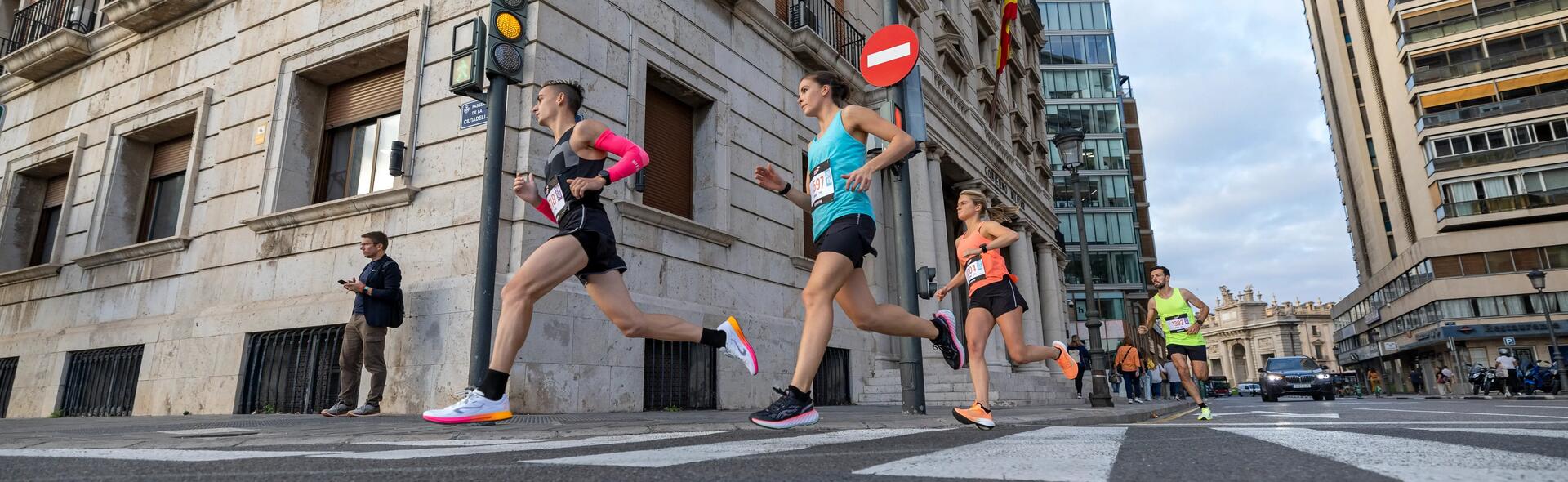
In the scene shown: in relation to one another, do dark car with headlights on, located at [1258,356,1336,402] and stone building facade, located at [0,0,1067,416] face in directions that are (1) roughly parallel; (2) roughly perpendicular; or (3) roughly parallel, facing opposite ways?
roughly perpendicular

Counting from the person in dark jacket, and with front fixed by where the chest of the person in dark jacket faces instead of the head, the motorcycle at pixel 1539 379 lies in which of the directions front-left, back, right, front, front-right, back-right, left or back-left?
back

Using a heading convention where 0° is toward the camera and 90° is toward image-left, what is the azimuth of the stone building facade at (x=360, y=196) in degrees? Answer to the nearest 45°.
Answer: approximately 315°

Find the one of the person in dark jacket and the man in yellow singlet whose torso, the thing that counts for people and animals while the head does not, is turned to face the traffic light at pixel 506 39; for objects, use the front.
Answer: the man in yellow singlet

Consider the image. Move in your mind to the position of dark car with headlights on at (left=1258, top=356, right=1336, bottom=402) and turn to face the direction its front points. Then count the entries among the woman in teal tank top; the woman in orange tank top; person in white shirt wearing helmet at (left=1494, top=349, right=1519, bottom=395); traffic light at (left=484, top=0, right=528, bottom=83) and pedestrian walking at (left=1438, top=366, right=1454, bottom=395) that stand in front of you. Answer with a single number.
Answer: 3

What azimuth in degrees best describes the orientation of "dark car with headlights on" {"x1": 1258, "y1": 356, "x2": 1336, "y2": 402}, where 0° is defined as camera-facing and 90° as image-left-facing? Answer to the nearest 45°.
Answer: approximately 0°

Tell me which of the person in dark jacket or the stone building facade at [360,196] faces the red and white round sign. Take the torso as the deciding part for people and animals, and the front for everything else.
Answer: the stone building facade

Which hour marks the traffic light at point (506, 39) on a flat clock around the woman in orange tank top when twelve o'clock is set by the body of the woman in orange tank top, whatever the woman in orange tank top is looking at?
The traffic light is roughly at 1 o'clock from the woman in orange tank top.

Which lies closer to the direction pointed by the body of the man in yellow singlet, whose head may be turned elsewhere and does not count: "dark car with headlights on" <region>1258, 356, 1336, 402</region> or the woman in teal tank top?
the woman in teal tank top

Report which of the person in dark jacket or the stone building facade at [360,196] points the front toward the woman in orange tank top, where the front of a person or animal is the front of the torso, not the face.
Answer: the stone building facade

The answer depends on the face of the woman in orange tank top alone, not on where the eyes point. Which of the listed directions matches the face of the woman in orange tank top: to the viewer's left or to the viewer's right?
to the viewer's left

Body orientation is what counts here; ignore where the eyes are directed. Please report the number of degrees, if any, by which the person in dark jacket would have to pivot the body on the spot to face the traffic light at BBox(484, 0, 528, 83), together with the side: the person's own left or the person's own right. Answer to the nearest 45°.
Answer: approximately 90° to the person's own left

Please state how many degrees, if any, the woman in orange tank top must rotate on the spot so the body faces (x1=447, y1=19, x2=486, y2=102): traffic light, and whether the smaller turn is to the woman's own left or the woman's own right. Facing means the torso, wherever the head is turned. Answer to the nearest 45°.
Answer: approximately 45° to the woman's own right
